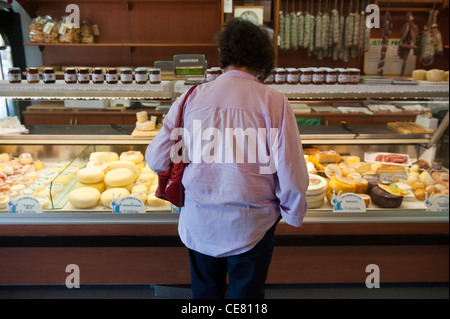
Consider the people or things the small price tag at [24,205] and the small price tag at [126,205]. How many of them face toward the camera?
2

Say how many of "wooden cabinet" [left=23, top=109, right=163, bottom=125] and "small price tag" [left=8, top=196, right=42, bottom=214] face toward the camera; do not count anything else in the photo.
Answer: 2

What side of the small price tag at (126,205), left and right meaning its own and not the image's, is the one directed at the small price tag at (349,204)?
left

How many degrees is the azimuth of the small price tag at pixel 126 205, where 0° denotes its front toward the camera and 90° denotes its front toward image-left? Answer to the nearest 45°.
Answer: approximately 0°
